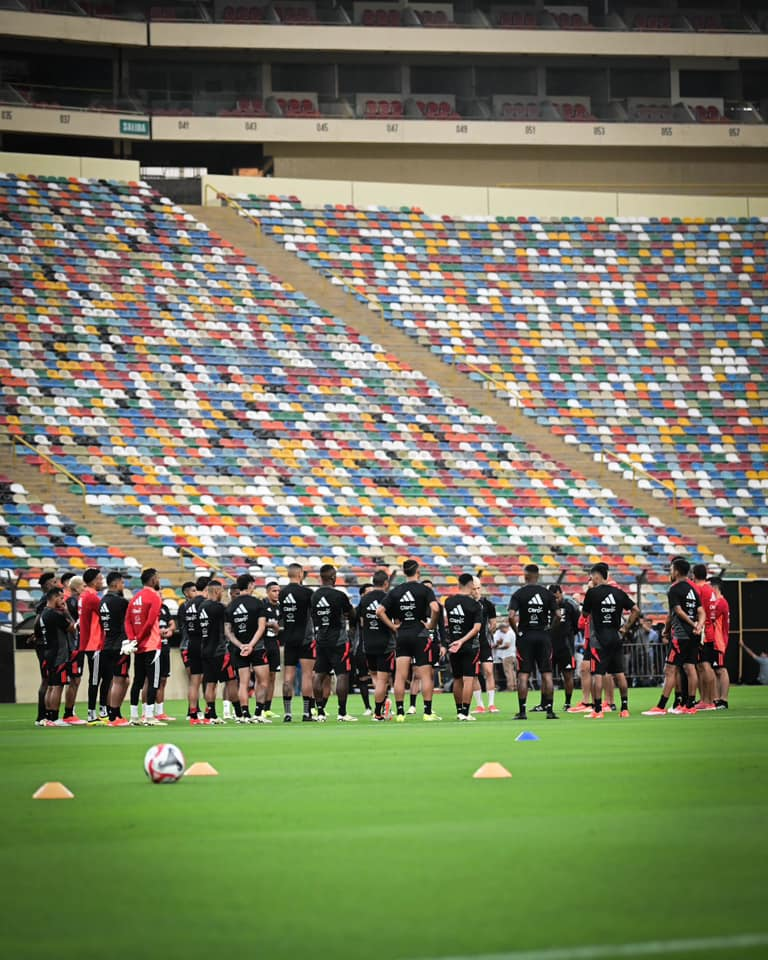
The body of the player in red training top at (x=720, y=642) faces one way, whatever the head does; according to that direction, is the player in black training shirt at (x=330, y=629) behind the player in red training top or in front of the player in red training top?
in front

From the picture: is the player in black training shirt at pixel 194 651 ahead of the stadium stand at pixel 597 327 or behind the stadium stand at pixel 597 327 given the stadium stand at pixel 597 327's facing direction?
ahead

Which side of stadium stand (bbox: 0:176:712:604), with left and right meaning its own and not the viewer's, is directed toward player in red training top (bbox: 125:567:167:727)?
front

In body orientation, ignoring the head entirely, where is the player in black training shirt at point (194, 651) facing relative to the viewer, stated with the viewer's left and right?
facing away from the viewer and to the right of the viewer

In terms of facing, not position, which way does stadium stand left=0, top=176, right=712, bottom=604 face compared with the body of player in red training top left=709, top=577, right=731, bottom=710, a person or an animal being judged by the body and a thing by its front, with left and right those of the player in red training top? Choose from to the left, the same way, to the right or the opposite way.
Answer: to the left

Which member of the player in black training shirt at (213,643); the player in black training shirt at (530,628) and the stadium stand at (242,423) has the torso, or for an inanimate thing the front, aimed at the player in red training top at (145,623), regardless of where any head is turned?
the stadium stand

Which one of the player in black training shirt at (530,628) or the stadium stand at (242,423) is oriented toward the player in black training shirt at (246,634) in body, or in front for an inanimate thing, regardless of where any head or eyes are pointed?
the stadium stand
